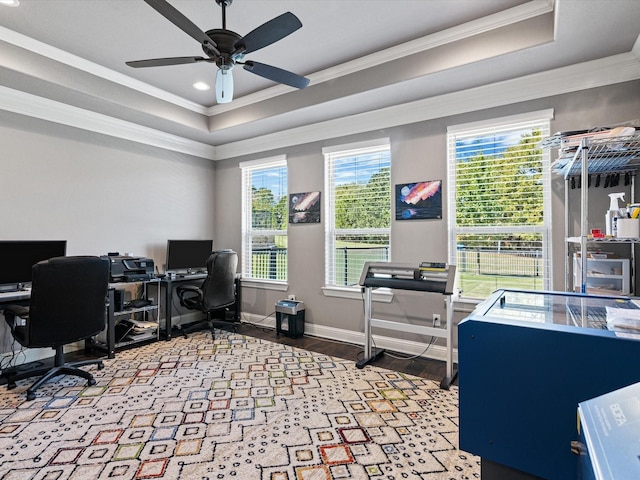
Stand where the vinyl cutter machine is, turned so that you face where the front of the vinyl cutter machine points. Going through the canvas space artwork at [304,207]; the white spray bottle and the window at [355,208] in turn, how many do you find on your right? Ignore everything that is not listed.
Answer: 2

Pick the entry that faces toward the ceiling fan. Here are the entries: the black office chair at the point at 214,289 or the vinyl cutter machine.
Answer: the vinyl cutter machine

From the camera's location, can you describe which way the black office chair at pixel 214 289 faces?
facing away from the viewer and to the left of the viewer

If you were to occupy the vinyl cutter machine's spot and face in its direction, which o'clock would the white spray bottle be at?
The white spray bottle is roughly at 8 o'clock from the vinyl cutter machine.

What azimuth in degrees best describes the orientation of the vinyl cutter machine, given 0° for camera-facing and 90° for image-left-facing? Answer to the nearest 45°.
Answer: approximately 45°

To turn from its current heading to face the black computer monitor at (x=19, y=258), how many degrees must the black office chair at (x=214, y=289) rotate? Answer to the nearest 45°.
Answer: approximately 45° to its left

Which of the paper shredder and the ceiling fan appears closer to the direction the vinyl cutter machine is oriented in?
the ceiling fan

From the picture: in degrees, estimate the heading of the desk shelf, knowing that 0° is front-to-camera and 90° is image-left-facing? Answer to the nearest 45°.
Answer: approximately 315°

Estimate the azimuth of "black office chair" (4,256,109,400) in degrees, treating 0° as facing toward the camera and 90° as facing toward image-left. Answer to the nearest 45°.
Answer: approximately 135°
